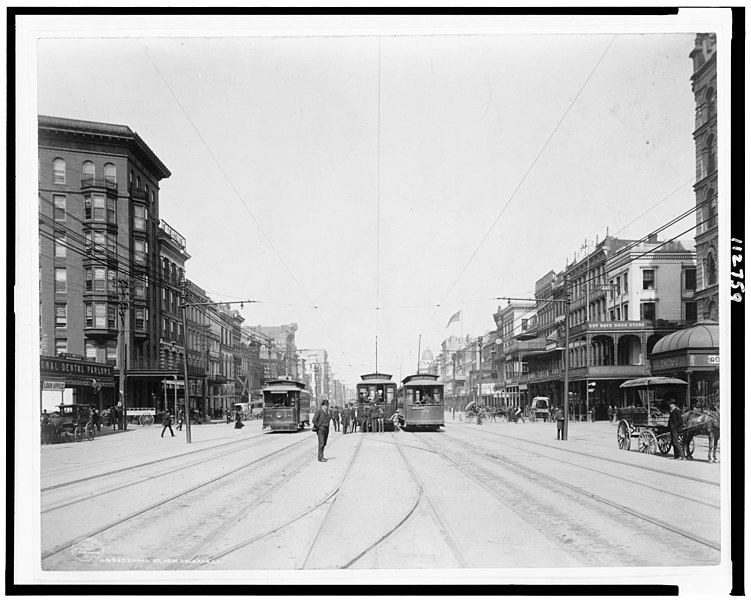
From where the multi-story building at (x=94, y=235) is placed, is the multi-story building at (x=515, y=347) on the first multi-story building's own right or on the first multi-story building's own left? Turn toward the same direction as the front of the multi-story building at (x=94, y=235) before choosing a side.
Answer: on the first multi-story building's own left
